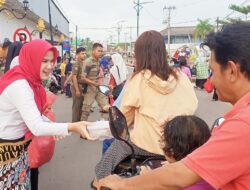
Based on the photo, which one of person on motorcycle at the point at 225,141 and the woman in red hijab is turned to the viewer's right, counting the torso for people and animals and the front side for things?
the woman in red hijab

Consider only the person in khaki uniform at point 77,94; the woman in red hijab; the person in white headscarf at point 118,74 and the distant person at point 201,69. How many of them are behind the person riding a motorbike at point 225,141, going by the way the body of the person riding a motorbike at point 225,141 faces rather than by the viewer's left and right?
0

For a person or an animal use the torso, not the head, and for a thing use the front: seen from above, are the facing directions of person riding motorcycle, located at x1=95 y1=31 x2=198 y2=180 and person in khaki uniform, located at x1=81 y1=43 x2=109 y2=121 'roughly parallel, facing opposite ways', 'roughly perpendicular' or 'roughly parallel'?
roughly parallel, facing opposite ways

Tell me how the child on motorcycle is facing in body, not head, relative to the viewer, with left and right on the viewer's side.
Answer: facing away from the viewer and to the left of the viewer

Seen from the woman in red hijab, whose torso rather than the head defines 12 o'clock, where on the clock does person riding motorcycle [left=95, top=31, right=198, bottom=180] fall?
The person riding motorcycle is roughly at 12 o'clock from the woman in red hijab.

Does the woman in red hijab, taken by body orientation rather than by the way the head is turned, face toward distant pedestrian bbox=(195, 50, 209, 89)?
no

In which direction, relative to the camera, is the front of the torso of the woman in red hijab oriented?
to the viewer's right

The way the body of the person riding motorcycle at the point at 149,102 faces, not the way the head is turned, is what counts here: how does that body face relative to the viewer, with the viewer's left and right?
facing away from the viewer and to the left of the viewer

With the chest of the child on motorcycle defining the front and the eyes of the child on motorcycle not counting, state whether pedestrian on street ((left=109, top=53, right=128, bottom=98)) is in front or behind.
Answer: in front

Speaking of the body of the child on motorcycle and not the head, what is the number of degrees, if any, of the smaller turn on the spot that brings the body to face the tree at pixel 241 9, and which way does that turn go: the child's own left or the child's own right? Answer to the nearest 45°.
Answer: approximately 45° to the child's own right

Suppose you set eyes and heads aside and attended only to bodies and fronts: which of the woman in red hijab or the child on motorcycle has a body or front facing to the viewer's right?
the woman in red hijab

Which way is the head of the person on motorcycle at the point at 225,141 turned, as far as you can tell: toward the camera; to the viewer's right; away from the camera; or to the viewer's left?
to the viewer's left

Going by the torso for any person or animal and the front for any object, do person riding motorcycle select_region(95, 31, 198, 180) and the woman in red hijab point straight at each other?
no

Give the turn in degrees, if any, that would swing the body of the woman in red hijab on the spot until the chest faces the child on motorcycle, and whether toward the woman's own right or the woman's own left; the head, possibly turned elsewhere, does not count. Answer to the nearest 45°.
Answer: approximately 45° to the woman's own right

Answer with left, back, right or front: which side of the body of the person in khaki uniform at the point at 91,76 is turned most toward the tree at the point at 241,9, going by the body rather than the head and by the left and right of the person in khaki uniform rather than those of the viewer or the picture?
left

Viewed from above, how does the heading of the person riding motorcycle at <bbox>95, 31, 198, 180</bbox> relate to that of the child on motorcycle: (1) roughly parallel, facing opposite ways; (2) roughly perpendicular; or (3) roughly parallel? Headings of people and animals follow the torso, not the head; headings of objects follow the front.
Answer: roughly parallel

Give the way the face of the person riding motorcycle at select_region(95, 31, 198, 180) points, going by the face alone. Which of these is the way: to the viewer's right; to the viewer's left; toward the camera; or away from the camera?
away from the camera
